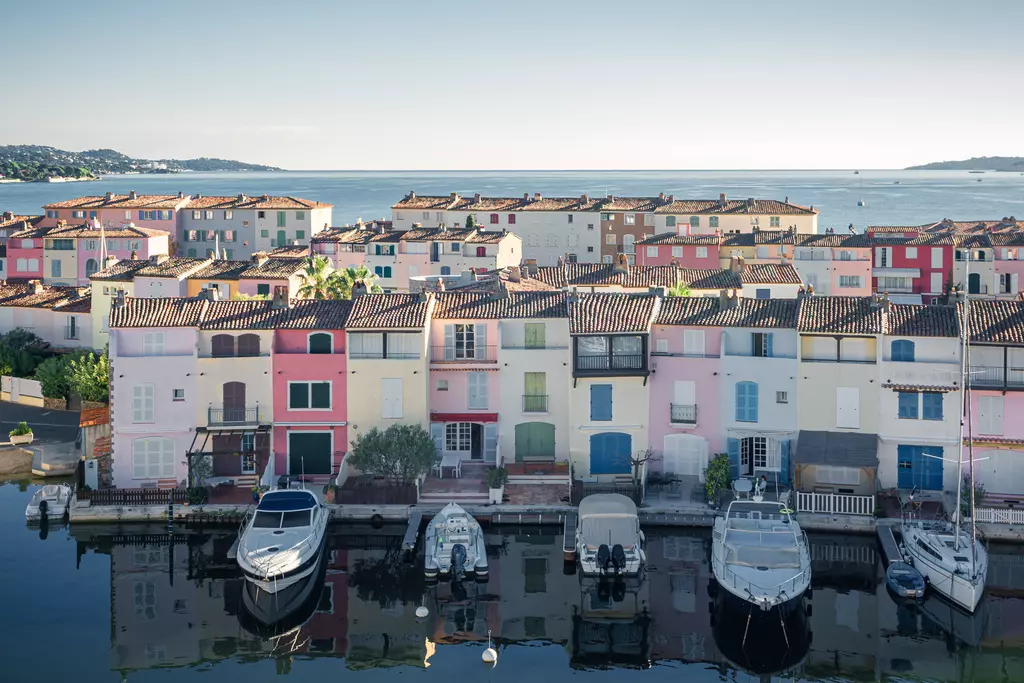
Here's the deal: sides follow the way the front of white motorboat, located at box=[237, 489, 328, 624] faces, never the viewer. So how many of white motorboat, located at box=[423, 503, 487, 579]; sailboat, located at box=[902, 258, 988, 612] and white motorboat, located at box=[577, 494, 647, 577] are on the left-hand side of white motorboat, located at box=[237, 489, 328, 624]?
3

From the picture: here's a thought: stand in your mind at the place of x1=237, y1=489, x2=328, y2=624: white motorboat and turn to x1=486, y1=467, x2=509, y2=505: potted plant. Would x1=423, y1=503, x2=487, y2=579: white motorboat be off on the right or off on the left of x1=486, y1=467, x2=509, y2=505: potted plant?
right

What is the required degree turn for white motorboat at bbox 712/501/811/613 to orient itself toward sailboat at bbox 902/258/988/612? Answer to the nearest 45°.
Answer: approximately 90° to its left

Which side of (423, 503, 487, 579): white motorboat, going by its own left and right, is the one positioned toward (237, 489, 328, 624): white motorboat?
left

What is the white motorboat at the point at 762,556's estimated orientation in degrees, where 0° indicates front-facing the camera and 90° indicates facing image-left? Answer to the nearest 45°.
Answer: approximately 0°

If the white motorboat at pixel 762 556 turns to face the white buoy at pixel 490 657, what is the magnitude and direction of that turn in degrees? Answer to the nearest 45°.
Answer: approximately 45° to its right

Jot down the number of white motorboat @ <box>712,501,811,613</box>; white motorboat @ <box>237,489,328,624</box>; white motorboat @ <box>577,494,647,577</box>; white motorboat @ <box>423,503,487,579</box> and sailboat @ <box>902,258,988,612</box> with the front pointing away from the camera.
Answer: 2

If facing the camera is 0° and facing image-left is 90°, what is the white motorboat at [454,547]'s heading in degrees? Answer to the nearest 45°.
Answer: approximately 180°

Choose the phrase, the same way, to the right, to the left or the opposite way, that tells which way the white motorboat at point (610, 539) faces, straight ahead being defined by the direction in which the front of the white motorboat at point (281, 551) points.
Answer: the opposite way

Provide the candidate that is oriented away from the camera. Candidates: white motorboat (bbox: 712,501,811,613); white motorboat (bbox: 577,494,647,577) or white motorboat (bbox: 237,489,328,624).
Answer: white motorboat (bbox: 577,494,647,577)

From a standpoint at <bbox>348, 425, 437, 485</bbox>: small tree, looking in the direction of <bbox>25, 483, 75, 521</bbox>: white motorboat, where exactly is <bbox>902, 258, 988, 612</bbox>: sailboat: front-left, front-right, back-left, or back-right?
back-left

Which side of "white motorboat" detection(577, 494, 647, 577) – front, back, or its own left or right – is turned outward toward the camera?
back

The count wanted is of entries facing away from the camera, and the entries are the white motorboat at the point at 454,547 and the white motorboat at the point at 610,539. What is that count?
2

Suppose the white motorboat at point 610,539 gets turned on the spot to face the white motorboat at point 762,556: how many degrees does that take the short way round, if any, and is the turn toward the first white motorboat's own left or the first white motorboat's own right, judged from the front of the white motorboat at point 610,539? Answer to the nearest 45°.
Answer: approximately 135° to the first white motorboat's own right
